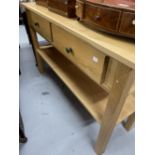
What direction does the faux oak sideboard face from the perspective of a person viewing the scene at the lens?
facing the viewer and to the left of the viewer
